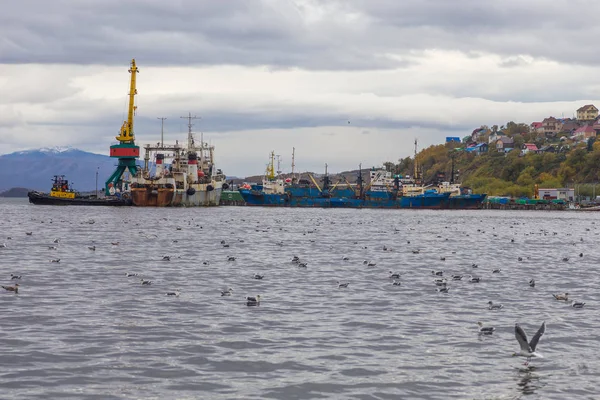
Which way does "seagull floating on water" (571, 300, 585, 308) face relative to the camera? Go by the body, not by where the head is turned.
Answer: to the viewer's left

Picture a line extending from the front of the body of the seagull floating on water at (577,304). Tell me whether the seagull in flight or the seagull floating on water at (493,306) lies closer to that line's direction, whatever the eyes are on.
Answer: the seagull floating on water

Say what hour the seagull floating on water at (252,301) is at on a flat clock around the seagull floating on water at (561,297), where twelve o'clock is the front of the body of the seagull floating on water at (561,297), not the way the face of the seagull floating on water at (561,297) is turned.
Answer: the seagull floating on water at (252,301) is roughly at 5 o'clock from the seagull floating on water at (561,297).

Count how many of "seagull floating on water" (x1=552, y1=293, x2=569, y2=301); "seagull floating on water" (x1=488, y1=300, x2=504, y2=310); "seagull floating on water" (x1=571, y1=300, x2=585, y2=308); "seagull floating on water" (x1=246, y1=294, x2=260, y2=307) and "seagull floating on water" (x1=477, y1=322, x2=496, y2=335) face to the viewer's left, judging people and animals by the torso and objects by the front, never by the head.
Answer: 3

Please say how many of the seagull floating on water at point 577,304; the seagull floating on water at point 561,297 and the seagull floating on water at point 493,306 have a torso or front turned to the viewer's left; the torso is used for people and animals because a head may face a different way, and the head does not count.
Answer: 2

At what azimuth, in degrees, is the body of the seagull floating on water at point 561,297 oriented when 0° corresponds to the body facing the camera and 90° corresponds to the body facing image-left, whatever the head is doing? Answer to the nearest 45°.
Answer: approximately 270°

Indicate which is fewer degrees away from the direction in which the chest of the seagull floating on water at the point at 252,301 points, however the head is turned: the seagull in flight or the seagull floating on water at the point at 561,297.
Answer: the seagull floating on water

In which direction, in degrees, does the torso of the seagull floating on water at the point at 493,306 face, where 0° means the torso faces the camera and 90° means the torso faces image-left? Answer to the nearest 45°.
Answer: approximately 90°
